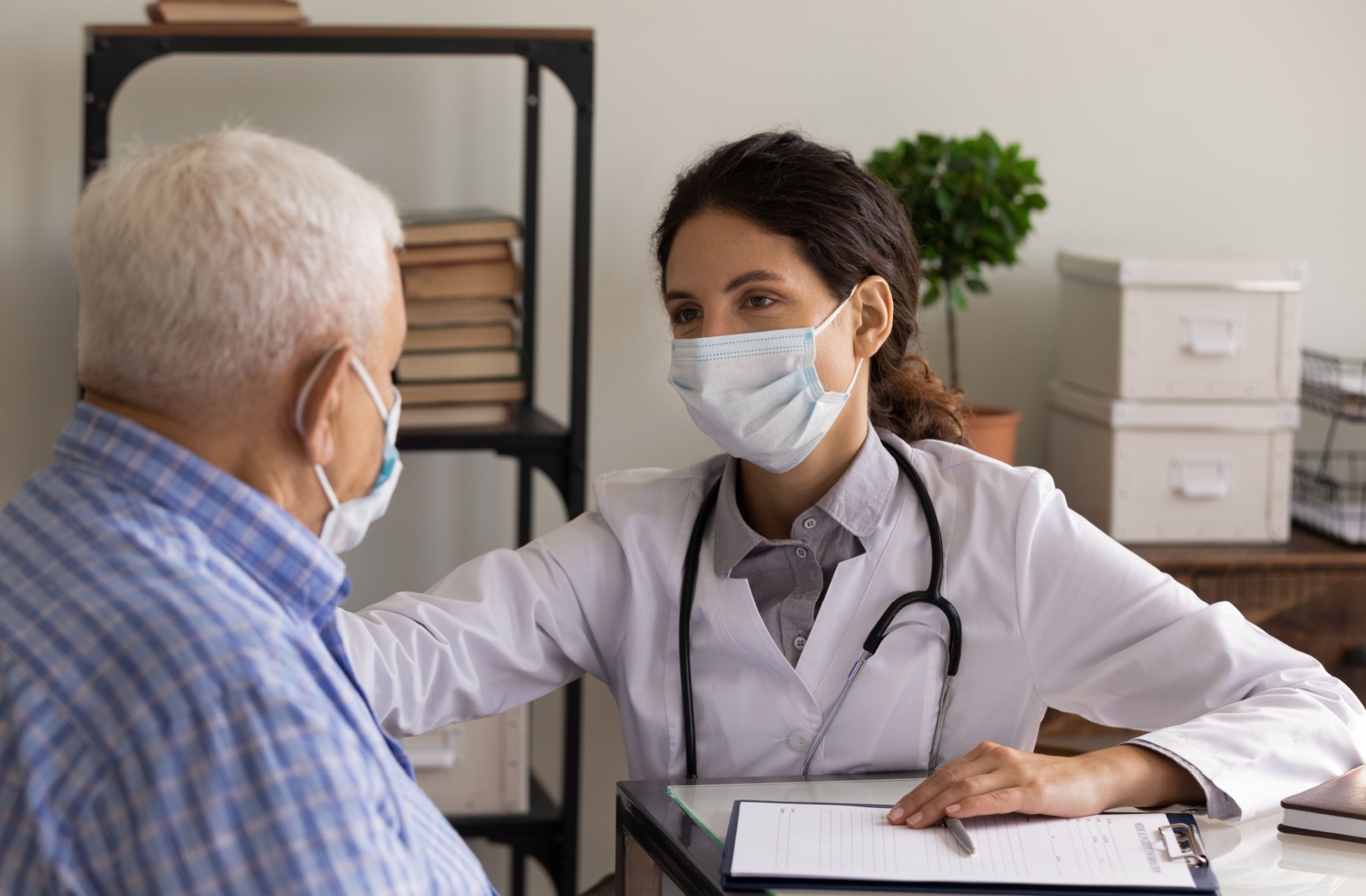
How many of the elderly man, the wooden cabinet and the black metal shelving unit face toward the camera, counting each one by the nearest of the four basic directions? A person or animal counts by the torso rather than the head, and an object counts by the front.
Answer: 2

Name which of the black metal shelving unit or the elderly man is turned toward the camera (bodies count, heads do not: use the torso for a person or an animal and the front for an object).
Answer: the black metal shelving unit

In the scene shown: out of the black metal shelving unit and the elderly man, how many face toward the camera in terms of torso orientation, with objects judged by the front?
1

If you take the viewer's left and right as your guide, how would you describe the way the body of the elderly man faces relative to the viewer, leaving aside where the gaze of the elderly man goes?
facing away from the viewer and to the right of the viewer

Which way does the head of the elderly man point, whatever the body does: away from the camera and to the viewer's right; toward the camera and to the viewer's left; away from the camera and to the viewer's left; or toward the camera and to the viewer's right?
away from the camera and to the viewer's right

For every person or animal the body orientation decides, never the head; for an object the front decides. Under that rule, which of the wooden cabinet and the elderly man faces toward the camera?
the wooden cabinet

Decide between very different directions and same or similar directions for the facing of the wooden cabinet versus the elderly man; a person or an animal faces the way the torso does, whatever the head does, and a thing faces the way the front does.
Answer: very different directions

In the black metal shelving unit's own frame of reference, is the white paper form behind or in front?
in front

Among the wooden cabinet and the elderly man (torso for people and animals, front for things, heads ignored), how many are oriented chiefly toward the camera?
1

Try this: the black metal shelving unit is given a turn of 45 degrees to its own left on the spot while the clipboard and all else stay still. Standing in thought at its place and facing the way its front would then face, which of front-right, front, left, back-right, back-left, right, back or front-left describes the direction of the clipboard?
front-right

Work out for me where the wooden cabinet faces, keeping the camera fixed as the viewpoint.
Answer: facing the viewer

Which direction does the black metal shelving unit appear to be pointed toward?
toward the camera

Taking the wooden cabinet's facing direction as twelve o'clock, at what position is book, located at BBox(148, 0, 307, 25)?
The book is roughly at 2 o'clock from the wooden cabinet.
